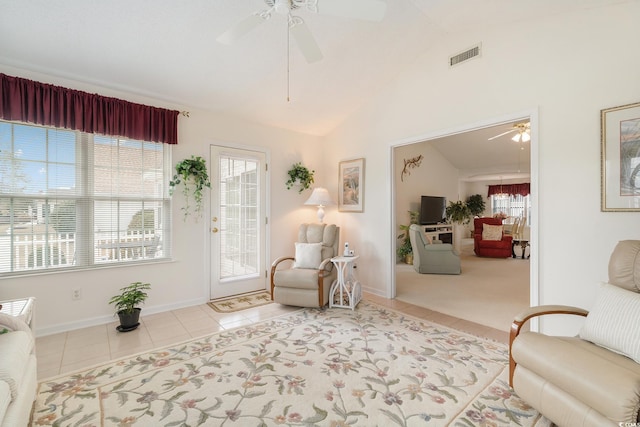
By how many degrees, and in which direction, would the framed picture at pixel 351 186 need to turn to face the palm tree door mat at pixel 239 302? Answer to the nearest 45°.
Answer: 0° — it already faces it

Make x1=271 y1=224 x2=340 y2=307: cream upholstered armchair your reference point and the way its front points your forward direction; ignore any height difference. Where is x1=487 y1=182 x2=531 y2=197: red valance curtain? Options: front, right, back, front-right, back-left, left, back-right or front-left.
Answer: back

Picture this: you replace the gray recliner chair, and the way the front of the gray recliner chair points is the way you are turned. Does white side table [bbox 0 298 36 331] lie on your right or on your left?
on your right

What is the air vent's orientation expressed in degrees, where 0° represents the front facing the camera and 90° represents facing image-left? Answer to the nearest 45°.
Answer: approximately 45°

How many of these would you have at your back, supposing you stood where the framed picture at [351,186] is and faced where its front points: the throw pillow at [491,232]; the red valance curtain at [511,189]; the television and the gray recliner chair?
4

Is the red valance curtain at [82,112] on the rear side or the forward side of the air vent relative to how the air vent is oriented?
on the forward side

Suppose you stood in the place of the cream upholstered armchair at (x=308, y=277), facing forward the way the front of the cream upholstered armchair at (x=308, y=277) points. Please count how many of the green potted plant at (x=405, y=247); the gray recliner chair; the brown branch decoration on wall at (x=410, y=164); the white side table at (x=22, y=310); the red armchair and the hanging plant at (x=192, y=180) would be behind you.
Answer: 4

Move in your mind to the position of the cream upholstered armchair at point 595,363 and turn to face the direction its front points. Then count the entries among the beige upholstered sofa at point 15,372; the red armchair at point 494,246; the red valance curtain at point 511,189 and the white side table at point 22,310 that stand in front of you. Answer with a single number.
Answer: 2

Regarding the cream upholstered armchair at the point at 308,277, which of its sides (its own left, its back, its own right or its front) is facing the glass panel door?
right

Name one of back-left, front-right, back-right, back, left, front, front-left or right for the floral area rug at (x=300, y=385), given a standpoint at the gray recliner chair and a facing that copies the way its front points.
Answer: right
